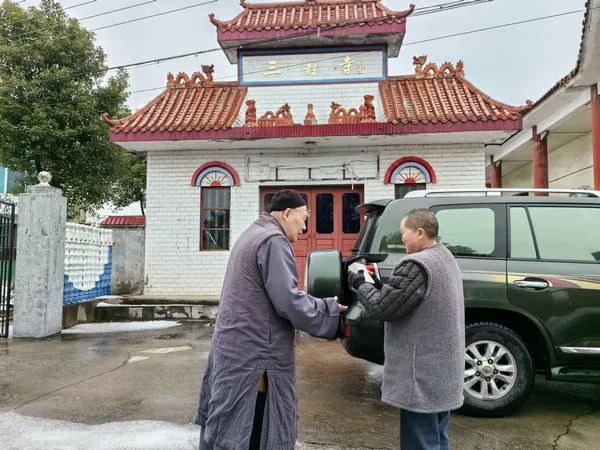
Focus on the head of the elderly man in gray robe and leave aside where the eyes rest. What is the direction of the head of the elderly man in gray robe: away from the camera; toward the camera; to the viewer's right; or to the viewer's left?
to the viewer's right

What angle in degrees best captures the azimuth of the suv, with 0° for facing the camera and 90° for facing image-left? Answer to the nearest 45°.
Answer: approximately 270°

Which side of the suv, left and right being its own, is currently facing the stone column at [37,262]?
back

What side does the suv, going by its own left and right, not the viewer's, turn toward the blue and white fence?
back

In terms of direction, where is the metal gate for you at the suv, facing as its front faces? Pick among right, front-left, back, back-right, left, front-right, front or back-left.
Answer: back

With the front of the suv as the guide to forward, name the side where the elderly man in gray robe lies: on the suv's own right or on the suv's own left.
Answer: on the suv's own right
